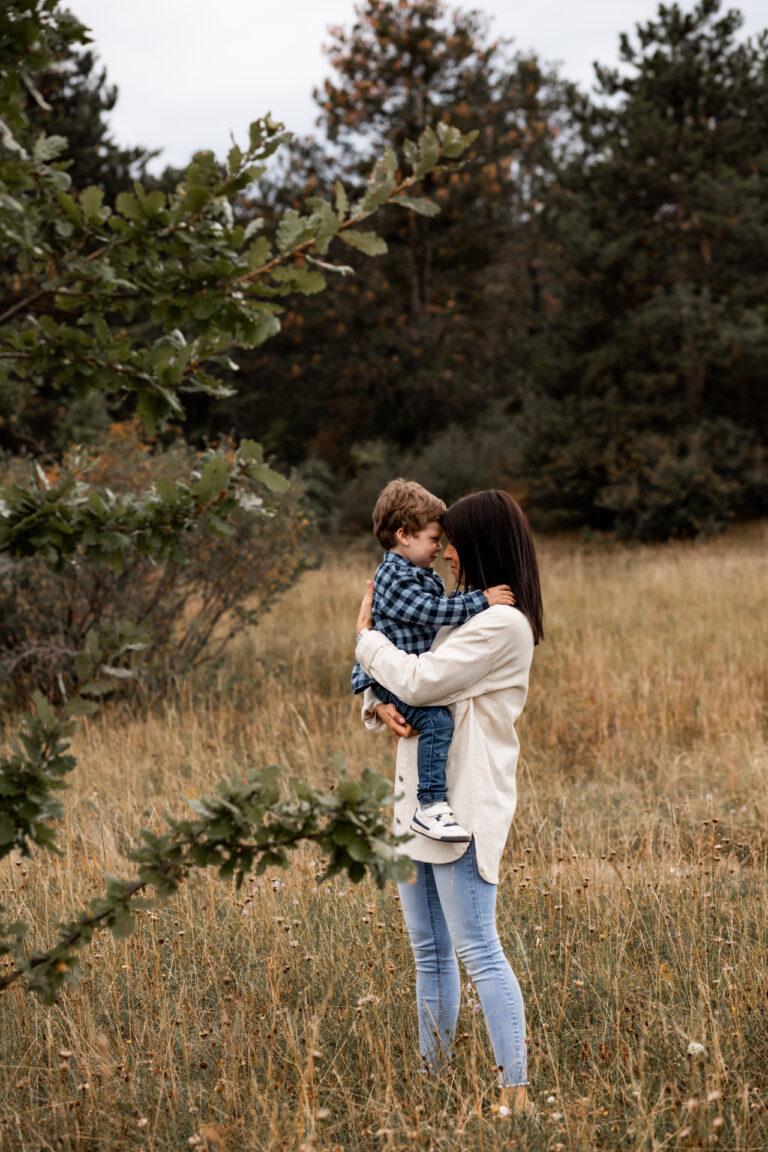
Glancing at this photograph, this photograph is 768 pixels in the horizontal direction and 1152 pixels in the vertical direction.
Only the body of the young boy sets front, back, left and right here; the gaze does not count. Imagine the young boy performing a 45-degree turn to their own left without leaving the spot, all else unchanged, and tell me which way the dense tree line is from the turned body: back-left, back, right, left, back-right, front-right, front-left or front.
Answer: front-left

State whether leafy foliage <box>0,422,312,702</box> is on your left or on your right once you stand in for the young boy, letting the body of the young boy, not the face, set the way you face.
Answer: on your left

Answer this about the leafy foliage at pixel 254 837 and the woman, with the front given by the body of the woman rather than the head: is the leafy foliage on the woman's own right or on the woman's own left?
on the woman's own left

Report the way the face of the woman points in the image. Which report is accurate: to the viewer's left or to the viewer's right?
to the viewer's left

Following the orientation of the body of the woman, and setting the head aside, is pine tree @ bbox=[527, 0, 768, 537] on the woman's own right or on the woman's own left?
on the woman's own right

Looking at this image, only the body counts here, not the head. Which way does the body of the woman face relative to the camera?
to the viewer's left

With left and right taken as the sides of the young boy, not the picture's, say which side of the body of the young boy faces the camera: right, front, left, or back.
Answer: right

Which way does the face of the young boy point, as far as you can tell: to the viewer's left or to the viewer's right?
to the viewer's right

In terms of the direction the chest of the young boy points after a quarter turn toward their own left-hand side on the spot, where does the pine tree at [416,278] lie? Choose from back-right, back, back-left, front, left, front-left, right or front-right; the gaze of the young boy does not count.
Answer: front

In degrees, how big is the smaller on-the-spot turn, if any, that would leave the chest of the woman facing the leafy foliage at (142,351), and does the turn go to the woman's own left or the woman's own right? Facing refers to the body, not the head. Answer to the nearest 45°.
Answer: approximately 45° to the woman's own left
